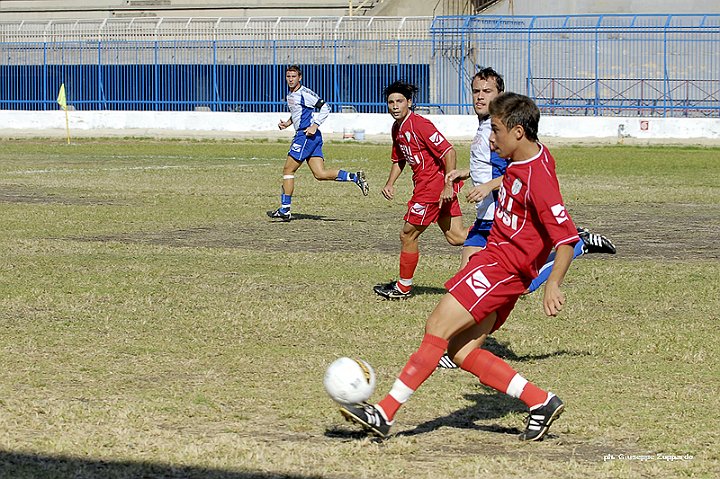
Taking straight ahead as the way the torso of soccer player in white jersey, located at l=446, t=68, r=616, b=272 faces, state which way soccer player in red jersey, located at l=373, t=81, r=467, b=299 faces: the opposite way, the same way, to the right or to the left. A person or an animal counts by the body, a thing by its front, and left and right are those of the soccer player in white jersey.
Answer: the same way

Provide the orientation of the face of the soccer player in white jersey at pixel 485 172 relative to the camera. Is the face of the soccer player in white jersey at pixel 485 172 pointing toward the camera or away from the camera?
toward the camera

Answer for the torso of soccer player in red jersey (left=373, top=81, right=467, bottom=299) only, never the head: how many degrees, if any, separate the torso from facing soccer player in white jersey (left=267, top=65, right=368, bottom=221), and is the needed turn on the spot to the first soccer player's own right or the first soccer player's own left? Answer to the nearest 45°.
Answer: approximately 135° to the first soccer player's own right

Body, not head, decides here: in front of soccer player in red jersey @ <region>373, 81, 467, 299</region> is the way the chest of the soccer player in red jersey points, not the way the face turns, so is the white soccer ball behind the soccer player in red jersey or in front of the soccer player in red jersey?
in front

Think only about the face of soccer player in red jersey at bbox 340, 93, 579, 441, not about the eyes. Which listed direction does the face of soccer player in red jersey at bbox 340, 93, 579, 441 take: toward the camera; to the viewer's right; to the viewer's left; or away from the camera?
to the viewer's left

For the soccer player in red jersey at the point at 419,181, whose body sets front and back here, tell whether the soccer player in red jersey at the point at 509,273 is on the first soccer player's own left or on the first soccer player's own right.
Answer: on the first soccer player's own left

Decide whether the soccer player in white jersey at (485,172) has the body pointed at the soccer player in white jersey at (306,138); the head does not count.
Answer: no

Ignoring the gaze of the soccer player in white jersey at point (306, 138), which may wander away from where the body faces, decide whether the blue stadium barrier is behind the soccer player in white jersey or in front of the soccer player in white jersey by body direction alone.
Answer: behind

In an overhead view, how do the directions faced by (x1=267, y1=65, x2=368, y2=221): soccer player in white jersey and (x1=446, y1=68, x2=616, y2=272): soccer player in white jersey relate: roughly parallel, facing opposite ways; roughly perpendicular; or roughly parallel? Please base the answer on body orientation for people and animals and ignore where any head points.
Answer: roughly parallel

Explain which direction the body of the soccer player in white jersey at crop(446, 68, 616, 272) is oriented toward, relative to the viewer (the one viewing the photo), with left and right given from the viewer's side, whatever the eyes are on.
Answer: facing the viewer and to the left of the viewer
